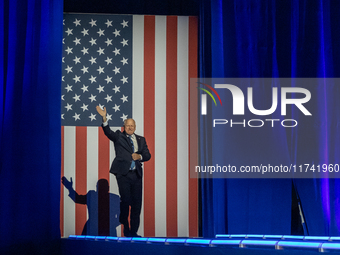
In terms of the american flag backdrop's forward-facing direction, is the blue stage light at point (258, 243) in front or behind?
in front

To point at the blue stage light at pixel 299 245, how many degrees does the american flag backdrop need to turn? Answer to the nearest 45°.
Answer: approximately 45° to its left

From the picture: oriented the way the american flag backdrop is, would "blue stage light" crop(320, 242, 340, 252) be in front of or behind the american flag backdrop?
in front

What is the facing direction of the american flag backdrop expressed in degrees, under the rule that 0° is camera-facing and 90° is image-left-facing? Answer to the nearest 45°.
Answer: approximately 0°
